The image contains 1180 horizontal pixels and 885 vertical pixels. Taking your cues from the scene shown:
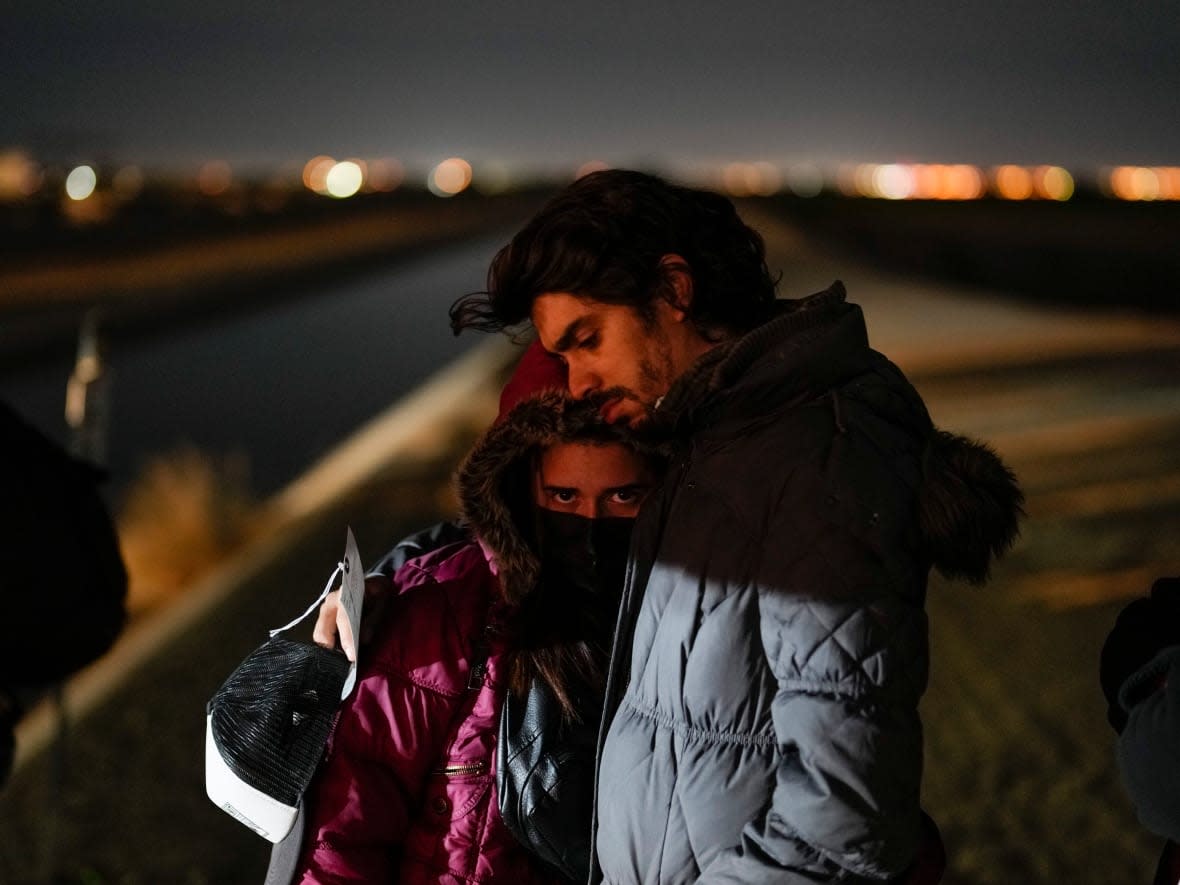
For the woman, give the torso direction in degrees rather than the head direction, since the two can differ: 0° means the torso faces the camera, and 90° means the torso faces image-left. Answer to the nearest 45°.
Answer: approximately 315°

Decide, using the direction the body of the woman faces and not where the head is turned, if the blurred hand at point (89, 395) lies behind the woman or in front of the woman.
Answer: behind
